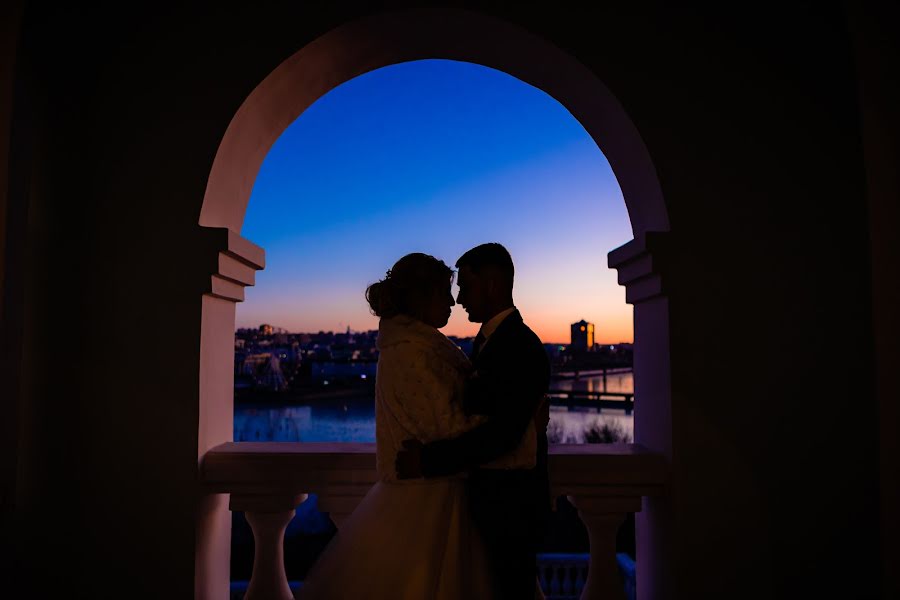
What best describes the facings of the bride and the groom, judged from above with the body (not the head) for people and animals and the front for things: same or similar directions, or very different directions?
very different directions

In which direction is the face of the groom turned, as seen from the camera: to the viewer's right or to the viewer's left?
to the viewer's left

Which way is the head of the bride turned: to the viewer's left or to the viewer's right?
to the viewer's right

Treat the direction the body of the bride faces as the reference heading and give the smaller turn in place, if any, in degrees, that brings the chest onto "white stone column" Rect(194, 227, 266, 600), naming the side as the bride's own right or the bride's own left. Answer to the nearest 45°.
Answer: approximately 135° to the bride's own left

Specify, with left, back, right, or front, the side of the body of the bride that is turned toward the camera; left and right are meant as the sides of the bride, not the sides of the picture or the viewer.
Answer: right

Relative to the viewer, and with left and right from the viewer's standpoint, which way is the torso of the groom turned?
facing to the left of the viewer
